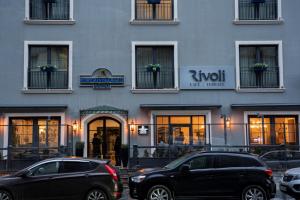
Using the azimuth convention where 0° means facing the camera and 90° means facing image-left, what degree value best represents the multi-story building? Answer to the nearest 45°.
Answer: approximately 0°

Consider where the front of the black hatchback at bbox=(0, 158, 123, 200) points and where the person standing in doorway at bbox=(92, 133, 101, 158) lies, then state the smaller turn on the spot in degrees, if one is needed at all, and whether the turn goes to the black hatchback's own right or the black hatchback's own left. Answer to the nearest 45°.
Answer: approximately 90° to the black hatchback's own right

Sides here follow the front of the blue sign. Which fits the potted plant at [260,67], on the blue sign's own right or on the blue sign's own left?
on the blue sign's own left

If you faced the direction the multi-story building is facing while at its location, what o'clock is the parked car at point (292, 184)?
The parked car is roughly at 11 o'clock from the multi-story building.

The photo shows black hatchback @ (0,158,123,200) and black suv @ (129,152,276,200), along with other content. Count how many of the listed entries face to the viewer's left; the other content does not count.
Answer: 2

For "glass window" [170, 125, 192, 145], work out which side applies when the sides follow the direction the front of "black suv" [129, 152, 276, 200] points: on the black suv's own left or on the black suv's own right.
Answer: on the black suv's own right

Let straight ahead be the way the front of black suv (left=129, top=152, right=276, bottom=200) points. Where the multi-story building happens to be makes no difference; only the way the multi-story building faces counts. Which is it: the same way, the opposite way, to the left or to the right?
to the left

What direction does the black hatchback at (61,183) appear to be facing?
to the viewer's left

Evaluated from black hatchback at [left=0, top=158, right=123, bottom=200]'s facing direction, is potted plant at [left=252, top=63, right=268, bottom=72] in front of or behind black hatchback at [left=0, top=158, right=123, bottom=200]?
behind

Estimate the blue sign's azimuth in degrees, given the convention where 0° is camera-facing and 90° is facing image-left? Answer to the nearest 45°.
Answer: approximately 0°
